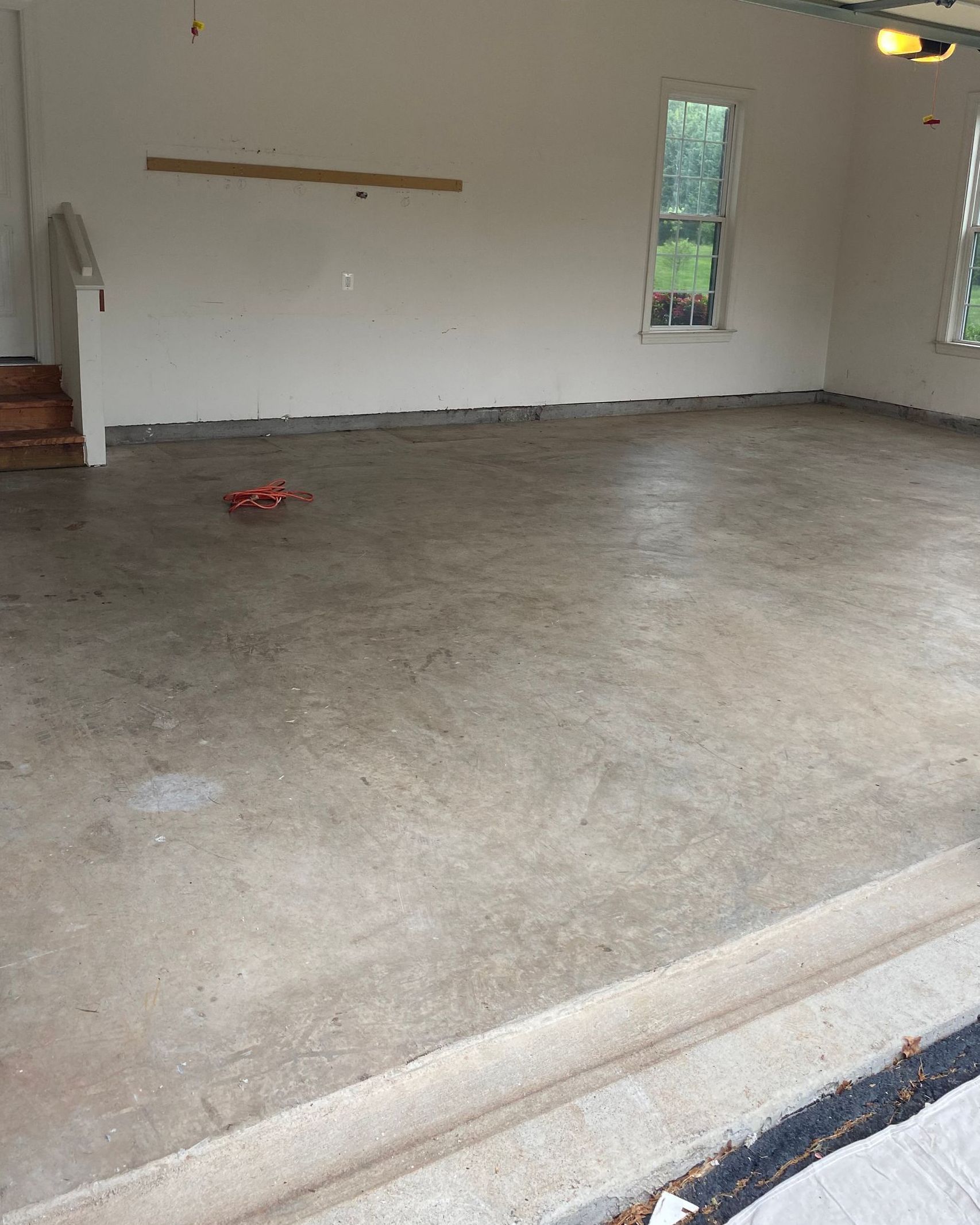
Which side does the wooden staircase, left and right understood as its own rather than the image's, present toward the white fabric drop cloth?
front

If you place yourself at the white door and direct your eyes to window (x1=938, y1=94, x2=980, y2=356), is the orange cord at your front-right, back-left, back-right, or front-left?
front-right

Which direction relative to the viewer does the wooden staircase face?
toward the camera

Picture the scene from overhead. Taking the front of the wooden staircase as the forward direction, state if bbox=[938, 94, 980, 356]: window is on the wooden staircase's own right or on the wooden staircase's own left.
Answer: on the wooden staircase's own left

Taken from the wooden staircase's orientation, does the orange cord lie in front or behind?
in front

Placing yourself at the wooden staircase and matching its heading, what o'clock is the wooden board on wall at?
The wooden board on wall is roughly at 8 o'clock from the wooden staircase.

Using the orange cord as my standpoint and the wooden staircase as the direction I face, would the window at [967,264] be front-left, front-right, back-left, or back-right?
back-right
